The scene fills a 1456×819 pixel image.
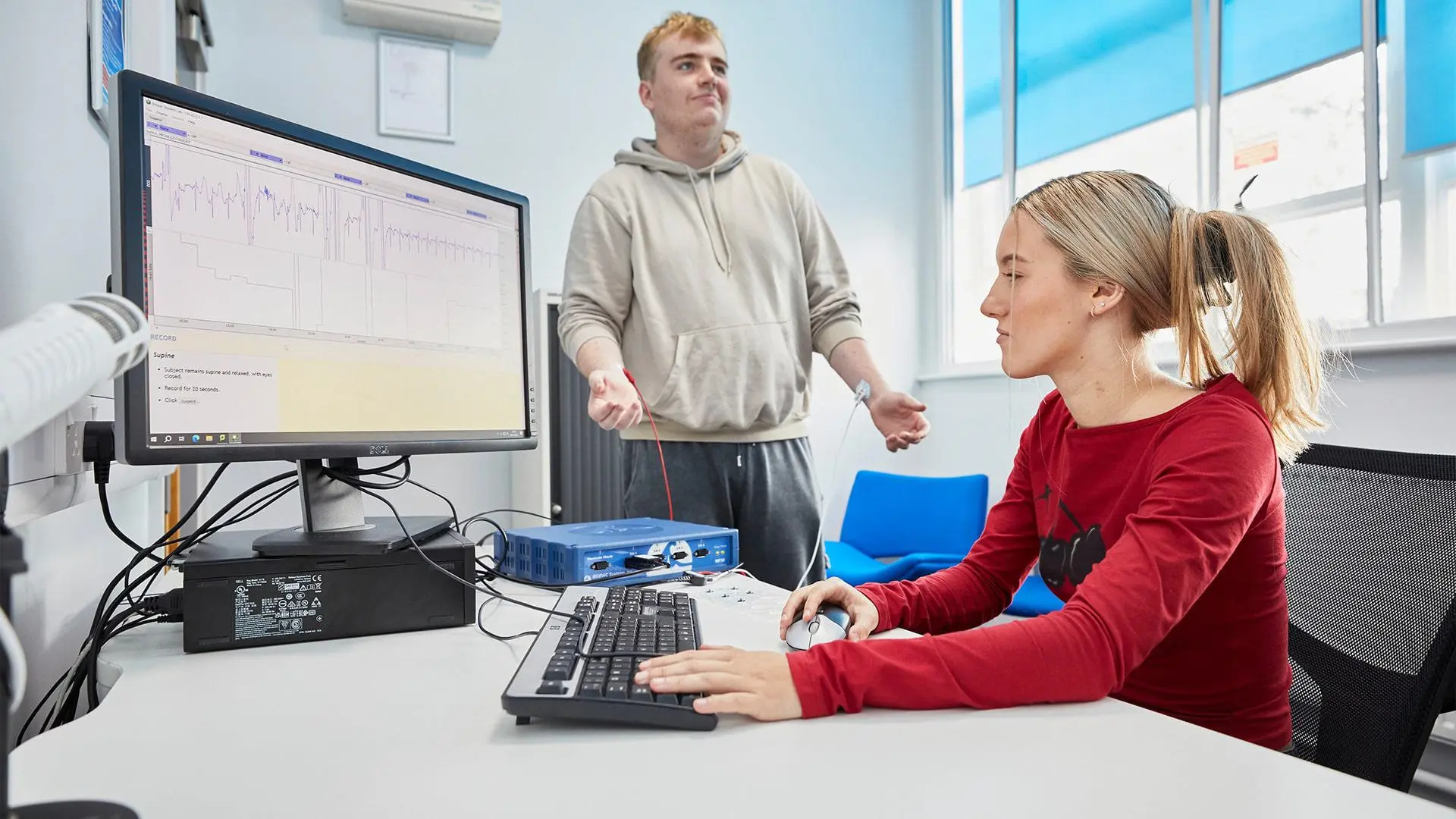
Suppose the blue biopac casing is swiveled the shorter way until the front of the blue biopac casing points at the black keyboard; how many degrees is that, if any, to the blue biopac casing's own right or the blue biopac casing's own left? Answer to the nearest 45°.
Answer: approximately 45° to the blue biopac casing's own right

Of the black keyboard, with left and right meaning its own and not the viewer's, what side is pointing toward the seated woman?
front

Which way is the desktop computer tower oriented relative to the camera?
to the viewer's right

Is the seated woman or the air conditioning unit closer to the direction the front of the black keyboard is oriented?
the seated woman

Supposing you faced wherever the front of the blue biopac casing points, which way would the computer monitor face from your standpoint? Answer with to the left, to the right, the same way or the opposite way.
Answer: the same way

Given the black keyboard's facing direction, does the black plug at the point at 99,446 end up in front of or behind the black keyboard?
behind

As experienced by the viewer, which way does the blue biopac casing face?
facing the viewer and to the right of the viewer

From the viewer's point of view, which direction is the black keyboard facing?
to the viewer's right

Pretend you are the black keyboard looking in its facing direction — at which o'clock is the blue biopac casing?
The blue biopac casing is roughly at 9 o'clock from the black keyboard.

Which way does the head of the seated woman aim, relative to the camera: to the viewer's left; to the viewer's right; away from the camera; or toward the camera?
to the viewer's left

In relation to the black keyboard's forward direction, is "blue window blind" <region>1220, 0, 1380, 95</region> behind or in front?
in front

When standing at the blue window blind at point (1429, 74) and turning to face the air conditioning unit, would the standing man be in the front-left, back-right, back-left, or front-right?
front-left

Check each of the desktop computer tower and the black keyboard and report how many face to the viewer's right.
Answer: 2

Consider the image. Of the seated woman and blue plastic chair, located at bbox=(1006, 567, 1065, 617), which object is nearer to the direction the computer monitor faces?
the seated woman
